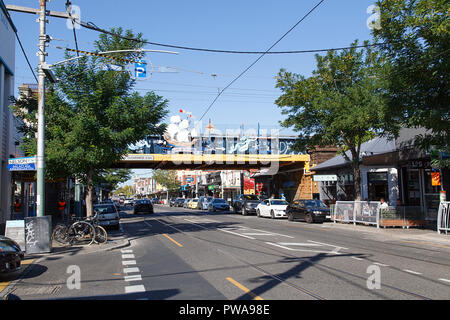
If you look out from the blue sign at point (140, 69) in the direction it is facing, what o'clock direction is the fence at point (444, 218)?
The fence is roughly at 9 o'clock from the blue sign.

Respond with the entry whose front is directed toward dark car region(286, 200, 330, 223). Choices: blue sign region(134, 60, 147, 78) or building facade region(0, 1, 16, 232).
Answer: the building facade

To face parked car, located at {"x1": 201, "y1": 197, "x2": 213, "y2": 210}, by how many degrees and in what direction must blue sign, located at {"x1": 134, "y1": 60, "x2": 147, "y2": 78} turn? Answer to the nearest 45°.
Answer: approximately 180°

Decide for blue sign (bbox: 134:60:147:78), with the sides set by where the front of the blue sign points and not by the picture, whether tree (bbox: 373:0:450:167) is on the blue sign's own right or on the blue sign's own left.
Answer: on the blue sign's own left

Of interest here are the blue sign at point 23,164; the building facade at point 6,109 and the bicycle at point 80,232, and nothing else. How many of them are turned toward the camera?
1

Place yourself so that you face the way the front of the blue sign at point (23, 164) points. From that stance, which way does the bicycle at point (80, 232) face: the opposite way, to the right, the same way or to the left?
to the left

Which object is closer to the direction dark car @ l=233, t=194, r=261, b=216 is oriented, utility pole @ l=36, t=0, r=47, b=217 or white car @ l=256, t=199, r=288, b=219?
the white car

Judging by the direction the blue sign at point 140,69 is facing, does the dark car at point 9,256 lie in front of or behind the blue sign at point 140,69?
in front
